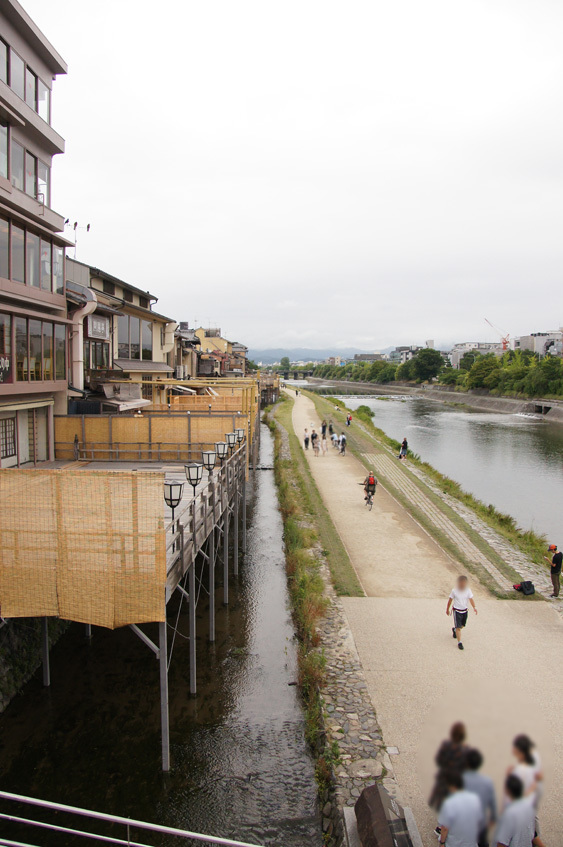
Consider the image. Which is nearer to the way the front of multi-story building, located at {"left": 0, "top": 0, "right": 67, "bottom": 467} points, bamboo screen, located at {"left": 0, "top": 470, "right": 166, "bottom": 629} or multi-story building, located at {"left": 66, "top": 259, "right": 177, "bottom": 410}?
the bamboo screen

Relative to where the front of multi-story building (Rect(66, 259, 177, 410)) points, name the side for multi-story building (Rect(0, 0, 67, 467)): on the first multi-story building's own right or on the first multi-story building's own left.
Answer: on the first multi-story building's own right

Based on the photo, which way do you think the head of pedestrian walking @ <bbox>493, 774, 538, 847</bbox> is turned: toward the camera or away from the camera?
away from the camera

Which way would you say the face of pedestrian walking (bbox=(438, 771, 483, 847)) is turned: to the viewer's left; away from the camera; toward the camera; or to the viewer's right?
away from the camera

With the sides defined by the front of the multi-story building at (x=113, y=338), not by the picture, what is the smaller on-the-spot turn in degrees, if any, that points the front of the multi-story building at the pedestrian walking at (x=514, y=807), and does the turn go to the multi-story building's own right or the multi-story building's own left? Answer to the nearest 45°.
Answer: approximately 45° to the multi-story building's own right

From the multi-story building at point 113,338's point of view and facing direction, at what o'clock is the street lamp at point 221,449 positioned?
The street lamp is roughly at 1 o'clock from the multi-story building.

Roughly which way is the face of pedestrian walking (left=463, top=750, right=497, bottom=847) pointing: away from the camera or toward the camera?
away from the camera

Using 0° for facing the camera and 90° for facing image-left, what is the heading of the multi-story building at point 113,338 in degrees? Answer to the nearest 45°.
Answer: approximately 315°
